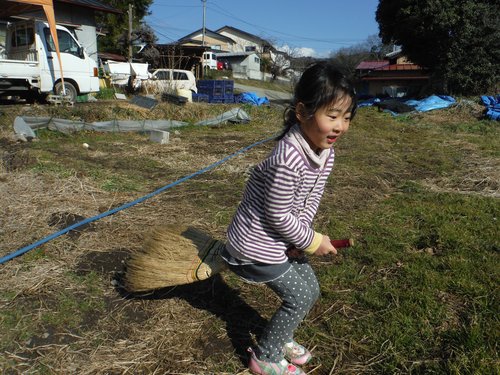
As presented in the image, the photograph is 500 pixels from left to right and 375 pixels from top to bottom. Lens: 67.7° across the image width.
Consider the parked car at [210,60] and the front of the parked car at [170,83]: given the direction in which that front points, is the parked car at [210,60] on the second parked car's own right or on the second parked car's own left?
on the second parked car's own right

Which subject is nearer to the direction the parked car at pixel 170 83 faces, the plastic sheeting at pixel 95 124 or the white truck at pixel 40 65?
the white truck

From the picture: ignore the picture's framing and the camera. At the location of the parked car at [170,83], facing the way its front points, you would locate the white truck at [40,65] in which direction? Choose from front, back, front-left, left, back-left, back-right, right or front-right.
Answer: front-left

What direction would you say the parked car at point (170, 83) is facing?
to the viewer's left

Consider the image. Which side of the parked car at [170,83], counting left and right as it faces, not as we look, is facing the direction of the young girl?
left

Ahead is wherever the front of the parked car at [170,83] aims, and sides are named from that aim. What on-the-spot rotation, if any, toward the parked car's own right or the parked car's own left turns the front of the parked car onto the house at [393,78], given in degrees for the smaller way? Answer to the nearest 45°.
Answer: approximately 135° to the parked car's own right

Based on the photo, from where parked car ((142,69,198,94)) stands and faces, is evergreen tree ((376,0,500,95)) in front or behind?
behind

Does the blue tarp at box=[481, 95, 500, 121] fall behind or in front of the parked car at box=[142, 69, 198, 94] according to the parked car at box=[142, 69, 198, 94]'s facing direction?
behind

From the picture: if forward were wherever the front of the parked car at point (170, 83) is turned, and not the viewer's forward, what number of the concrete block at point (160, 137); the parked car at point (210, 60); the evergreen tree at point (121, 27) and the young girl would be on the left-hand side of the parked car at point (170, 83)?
2
